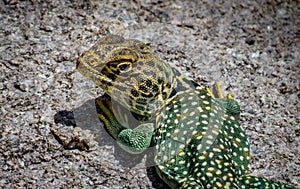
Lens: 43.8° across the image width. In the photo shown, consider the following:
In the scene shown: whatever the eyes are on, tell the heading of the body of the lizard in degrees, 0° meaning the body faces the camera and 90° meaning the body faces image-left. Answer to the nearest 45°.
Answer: approximately 135°
